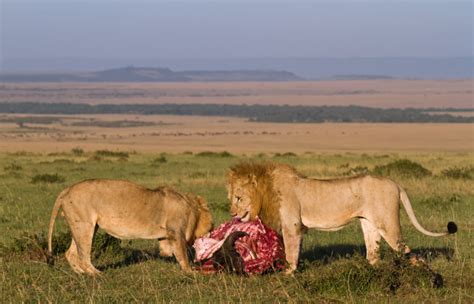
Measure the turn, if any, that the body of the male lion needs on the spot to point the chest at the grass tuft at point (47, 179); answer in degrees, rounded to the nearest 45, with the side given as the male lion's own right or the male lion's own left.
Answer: approximately 45° to the male lion's own right

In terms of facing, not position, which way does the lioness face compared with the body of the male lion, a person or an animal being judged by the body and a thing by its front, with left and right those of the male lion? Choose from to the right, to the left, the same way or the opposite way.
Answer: the opposite way

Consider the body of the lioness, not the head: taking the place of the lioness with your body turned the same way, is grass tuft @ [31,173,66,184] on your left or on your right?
on your left

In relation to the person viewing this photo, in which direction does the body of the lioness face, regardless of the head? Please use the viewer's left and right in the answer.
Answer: facing to the right of the viewer

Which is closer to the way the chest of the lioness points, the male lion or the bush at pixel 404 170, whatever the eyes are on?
the male lion

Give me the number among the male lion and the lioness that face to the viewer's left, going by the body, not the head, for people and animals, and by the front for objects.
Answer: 1

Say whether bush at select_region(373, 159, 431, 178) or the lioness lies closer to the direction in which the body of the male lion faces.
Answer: the lioness

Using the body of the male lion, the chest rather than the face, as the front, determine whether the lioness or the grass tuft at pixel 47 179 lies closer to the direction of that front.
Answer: the lioness

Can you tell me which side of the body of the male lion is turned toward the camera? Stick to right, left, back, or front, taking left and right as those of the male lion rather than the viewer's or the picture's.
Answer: left

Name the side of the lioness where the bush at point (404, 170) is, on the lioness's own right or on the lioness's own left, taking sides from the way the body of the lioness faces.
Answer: on the lioness's own left

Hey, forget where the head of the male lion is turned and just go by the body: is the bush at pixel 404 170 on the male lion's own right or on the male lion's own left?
on the male lion's own right
